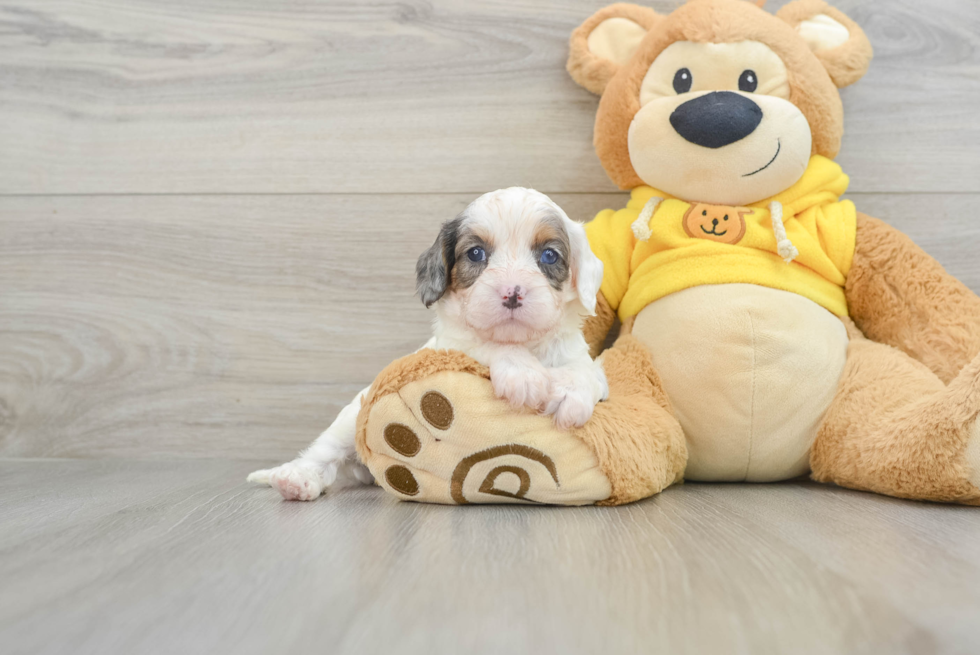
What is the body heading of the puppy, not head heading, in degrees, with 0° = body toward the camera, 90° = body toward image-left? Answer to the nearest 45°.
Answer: approximately 315°
